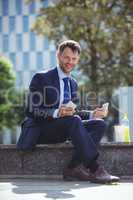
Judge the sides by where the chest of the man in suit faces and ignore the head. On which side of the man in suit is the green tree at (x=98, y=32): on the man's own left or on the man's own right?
on the man's own left

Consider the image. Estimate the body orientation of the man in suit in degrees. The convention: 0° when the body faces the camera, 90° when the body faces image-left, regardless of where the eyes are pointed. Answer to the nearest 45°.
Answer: approximately 315°

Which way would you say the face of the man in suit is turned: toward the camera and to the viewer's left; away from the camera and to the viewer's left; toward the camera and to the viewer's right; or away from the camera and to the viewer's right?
toward the camera and to the viewer's right
